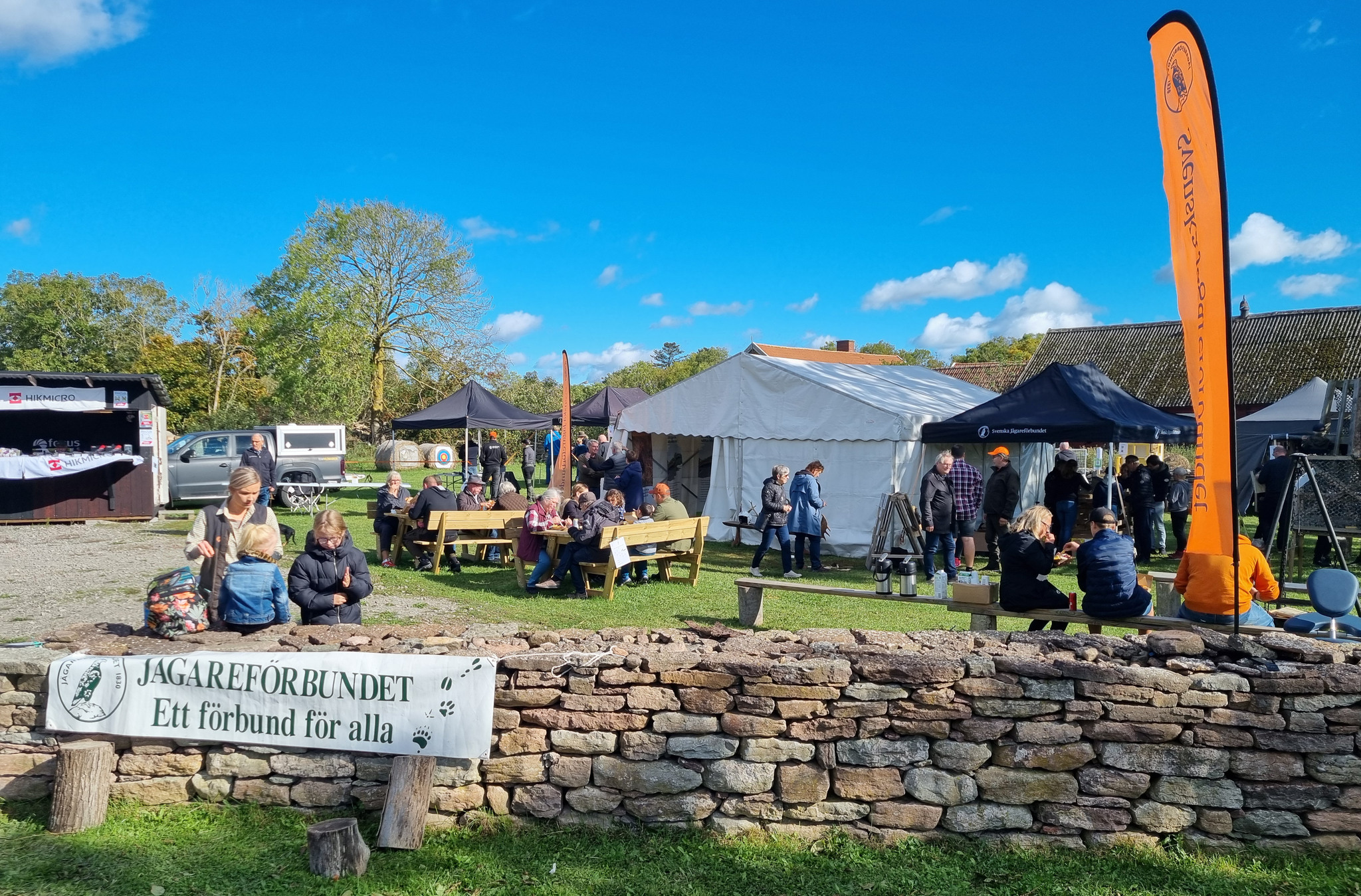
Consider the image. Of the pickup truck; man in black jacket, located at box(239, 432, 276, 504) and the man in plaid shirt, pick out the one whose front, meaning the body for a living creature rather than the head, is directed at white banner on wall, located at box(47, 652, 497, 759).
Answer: the man in black jacket

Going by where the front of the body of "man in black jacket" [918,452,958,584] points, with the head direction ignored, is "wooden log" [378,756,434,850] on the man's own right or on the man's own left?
on the man's own right

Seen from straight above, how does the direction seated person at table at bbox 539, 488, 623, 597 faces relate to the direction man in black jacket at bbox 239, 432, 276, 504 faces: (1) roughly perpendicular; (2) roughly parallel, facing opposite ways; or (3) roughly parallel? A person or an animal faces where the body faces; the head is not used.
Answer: roughly perpendicular

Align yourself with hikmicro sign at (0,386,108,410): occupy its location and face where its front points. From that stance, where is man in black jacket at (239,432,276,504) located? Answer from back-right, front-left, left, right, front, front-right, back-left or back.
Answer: front-left

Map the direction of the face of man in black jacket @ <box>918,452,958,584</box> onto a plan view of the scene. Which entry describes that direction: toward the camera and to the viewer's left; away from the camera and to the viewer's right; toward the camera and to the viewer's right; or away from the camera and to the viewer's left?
toward the camera and to the viewer's right

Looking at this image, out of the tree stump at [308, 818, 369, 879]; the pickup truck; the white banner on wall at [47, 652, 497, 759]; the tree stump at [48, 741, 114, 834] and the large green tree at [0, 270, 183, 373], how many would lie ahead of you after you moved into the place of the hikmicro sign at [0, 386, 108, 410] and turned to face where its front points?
3

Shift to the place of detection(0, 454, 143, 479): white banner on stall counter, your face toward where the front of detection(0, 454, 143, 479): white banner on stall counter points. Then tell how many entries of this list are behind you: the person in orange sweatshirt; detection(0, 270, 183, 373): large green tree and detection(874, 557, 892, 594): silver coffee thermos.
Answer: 1

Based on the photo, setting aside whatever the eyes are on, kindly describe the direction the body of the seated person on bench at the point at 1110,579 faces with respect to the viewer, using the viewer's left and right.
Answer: facing away from the viewer

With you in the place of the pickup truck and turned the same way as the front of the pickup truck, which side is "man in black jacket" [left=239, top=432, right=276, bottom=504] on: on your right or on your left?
on your left
